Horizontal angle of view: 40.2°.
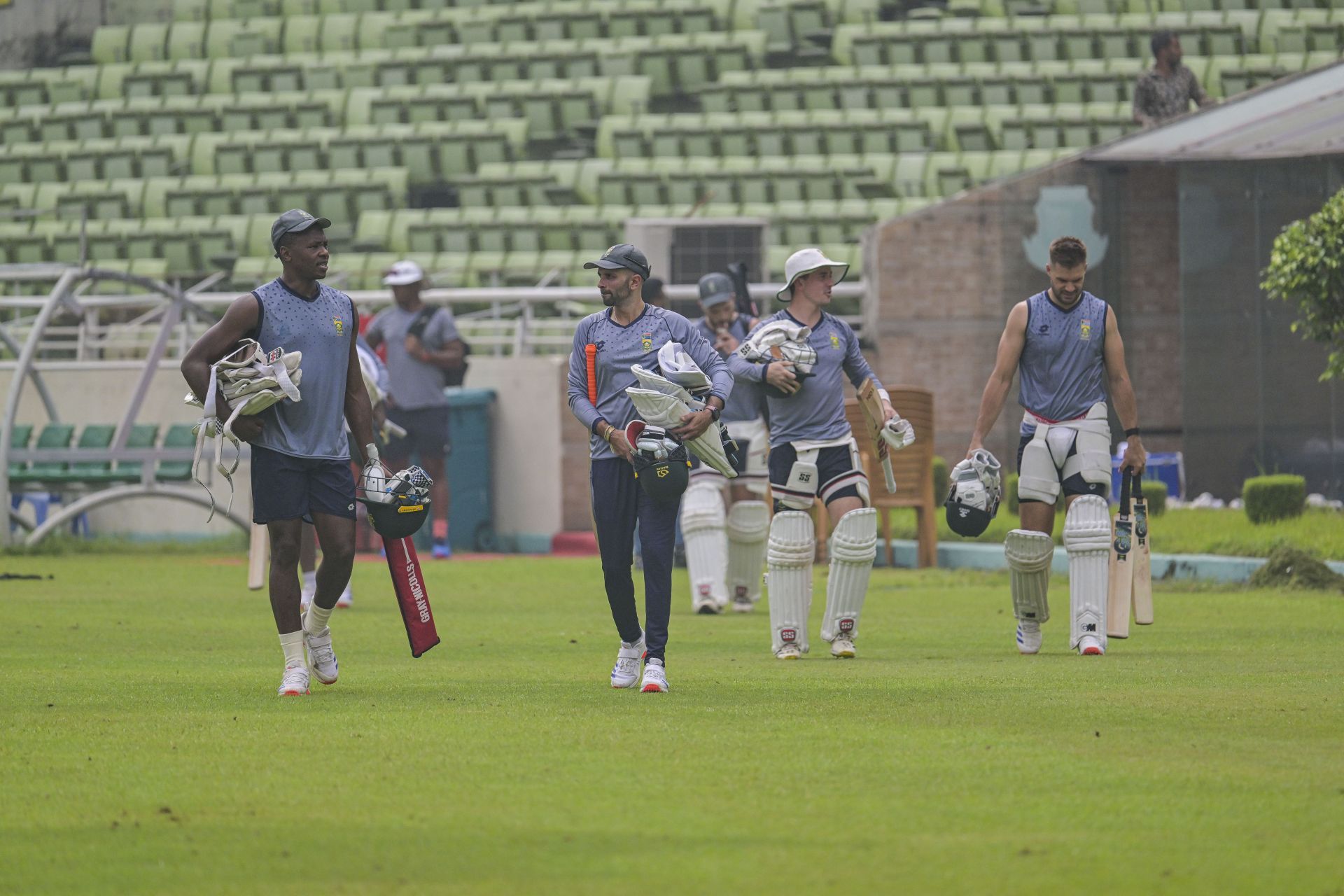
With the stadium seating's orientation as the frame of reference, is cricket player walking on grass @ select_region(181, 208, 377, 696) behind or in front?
in front

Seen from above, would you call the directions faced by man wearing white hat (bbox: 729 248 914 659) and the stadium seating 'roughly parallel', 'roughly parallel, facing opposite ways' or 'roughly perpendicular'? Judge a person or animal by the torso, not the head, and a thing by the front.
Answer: roughly parallel

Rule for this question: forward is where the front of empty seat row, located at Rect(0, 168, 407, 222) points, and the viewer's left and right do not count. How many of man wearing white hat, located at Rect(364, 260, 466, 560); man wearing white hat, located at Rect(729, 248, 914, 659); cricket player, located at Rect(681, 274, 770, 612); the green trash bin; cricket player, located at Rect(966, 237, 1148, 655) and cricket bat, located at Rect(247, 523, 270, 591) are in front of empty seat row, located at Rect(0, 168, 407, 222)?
6

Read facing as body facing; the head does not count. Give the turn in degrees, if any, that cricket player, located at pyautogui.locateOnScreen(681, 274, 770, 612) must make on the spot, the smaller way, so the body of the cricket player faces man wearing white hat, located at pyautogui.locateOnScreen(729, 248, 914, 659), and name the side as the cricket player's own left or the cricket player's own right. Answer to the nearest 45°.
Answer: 0° — they already face them

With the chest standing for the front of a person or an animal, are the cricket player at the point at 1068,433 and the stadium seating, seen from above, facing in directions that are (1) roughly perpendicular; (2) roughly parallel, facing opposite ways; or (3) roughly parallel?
roughly parallel

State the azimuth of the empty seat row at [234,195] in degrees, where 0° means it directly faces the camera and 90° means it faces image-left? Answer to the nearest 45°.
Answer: approximately 0°

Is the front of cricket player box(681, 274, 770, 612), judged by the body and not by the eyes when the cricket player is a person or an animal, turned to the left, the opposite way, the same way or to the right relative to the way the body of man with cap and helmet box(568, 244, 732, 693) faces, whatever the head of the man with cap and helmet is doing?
the same way

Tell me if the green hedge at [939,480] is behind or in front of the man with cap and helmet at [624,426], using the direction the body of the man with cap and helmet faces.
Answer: behind

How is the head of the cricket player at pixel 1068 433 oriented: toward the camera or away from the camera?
toward the camera

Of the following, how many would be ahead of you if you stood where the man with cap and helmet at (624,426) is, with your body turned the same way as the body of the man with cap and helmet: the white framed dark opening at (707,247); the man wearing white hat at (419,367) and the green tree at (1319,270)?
0

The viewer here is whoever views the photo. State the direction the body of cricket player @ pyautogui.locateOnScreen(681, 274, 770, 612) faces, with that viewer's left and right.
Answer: facing the viewer

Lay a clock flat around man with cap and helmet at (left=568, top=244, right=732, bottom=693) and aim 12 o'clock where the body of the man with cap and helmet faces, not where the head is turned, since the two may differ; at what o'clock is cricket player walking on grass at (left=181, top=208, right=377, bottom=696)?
The cricket player walking on grass is roughly at 3 o'clock from the man with cap and helmet.

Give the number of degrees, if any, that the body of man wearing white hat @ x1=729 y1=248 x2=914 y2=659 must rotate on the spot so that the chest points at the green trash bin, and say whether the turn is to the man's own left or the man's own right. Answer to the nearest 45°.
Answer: approximately 180°

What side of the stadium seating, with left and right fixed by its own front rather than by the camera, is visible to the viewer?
front

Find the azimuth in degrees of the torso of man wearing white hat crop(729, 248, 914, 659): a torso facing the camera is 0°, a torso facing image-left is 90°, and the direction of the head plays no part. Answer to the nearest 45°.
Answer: approximately 0°

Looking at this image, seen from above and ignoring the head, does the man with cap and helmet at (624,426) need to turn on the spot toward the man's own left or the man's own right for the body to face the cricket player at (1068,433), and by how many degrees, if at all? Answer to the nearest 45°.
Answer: approximately 135° to the man's own left

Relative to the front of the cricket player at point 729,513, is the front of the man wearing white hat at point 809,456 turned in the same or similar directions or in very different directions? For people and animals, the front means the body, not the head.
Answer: same or similar directions

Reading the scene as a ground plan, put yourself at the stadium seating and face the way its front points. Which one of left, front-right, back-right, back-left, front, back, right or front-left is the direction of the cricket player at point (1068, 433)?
front

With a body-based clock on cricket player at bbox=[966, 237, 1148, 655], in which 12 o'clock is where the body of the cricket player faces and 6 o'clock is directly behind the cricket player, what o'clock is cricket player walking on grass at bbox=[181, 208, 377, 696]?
The cricket player walking on grass is roughly at 2 o'clock from the cricket player.

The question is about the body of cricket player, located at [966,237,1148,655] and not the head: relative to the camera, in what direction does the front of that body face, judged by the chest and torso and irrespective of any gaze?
toward the camera

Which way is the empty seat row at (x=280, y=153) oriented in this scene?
toward the camera
